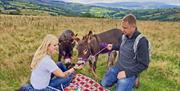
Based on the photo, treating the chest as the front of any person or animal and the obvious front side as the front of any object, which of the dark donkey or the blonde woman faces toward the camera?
the dark donkey

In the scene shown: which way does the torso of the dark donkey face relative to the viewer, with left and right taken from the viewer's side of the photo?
facing the viewer

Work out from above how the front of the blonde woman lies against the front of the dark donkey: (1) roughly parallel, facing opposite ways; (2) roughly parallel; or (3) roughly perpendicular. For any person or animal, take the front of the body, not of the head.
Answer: roughly perpendicular

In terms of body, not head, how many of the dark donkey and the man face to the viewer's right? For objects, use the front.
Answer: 0

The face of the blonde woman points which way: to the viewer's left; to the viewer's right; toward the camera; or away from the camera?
to the viewer's right

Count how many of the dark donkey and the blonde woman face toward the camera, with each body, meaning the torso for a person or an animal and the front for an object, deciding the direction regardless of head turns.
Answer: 1

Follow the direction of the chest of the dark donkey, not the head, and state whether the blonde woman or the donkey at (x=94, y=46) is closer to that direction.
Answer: the blonde woman

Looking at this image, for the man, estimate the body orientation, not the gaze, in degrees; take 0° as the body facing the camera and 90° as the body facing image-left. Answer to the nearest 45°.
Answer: approximately 45°

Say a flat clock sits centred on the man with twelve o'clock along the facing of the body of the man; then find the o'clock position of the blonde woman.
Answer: The blonde woman is roughly at 1 o'clock from the man.

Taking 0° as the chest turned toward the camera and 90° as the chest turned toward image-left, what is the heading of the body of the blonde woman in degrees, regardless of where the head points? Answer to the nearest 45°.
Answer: approximately 270°
